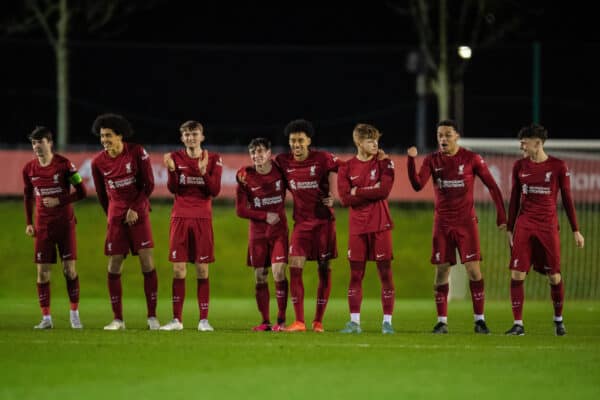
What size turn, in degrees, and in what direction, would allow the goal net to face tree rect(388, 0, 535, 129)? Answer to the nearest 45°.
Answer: approximately 180°

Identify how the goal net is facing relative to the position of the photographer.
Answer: facing the viewer

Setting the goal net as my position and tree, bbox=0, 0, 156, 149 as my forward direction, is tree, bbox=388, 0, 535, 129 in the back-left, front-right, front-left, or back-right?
front-right

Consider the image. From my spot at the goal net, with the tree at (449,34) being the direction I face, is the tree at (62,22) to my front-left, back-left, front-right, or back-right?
front-left

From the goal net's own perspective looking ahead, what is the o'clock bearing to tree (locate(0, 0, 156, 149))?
The tree is roughly at 4 o'clock from the goal net.
